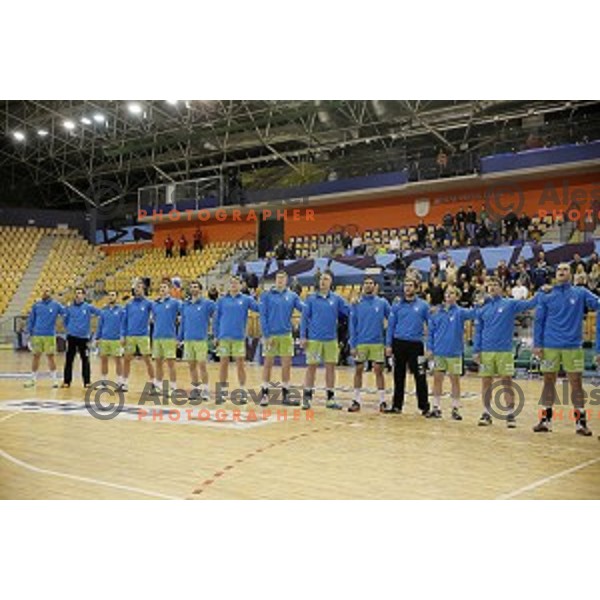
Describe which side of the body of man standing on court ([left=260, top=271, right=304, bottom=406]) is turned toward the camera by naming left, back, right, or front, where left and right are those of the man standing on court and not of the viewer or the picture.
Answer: front

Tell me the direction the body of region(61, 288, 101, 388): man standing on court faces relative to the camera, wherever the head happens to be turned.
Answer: toward the camera

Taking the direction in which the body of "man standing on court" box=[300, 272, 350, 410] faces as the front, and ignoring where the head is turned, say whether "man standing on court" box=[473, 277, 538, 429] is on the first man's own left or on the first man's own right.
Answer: on the first man's own left

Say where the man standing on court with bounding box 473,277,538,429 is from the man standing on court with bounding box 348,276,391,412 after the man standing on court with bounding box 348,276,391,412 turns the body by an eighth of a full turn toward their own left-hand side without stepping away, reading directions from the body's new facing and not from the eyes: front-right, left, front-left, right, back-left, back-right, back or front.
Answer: front

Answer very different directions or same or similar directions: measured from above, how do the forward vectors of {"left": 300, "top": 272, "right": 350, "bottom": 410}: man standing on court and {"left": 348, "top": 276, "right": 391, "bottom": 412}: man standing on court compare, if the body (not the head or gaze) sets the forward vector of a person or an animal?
same or similar directions

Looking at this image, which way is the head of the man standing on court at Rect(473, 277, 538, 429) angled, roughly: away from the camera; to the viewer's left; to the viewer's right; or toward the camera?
toward the camera

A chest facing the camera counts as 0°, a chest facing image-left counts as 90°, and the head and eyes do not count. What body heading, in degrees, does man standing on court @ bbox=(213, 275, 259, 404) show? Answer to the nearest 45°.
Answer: approximately 0°

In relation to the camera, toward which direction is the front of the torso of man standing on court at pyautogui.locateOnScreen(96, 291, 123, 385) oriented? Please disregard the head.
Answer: toward the camera

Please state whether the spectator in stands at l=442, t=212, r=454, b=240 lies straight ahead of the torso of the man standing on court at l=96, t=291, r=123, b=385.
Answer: no

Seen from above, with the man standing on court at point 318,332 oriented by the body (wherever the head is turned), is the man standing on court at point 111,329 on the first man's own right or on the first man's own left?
on the first man's own right

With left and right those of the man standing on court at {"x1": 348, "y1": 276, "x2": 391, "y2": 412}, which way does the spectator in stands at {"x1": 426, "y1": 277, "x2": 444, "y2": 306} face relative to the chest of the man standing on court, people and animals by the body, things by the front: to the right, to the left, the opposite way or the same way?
the same way

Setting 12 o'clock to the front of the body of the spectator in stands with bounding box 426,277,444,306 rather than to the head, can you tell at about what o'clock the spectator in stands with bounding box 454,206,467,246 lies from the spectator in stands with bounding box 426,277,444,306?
the spectator in stands with bounding box 454,206,467,246 is roughly at 6 o'clock from the spectator in stands with bounding box 426,277,444,306.

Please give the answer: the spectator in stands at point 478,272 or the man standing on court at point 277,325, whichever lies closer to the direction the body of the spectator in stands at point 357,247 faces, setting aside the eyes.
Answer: the man standing on court

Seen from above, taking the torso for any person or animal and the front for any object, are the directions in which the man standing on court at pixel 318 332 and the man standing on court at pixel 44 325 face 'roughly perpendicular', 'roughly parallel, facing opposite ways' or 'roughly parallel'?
roughly parallel

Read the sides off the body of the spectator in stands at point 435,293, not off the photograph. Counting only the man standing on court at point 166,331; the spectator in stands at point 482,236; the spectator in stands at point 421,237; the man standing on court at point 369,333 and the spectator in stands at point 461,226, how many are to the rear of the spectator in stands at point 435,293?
3

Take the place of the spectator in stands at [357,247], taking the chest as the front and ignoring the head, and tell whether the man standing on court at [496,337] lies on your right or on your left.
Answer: on your left

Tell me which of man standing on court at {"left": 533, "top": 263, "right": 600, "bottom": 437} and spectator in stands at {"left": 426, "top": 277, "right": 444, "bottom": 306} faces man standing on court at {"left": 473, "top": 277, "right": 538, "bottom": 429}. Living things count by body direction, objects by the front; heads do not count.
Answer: the spectator in stands

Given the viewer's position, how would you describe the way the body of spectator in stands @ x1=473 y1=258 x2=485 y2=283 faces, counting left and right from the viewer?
facing the viewer and to the left of the viewer

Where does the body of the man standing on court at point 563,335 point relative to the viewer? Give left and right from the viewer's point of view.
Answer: facing the viewer
